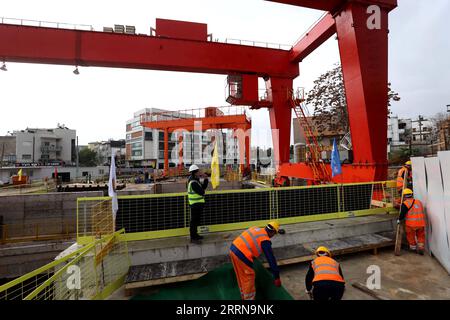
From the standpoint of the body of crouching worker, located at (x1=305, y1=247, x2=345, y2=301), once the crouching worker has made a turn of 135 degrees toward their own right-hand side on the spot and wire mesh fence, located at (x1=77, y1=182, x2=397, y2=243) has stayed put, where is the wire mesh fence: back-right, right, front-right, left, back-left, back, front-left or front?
back

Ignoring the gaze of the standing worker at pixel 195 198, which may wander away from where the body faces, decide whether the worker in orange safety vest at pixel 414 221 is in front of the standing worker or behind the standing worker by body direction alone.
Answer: in front

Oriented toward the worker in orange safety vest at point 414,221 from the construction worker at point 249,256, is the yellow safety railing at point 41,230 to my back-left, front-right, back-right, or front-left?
back-left

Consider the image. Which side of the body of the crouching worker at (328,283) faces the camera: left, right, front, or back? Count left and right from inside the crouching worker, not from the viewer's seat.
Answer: back

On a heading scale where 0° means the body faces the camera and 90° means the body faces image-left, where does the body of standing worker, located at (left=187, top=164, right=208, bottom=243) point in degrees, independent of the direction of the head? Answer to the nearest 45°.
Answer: approximately 270°

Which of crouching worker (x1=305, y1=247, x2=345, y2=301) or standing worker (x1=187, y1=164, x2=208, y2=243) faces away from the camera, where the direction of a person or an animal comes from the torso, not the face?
the crouching worker

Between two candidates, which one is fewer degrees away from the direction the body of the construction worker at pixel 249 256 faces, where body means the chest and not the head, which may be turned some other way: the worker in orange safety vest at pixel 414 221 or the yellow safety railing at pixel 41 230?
the worker in orange safety vest
